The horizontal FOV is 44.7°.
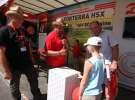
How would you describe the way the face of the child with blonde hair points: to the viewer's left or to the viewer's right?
to the viewer's left

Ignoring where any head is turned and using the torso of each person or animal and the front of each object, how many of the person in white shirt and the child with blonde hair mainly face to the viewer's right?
0

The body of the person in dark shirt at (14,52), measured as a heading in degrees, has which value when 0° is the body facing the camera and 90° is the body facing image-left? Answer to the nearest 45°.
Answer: approximately 315°

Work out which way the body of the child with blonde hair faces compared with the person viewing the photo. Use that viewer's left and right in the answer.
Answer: facing away from the viewer and to the left of the viewer

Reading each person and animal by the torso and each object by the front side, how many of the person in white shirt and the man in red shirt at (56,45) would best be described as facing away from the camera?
0

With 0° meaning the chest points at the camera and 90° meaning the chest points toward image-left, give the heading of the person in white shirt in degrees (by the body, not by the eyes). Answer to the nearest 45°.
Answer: approximately 45°

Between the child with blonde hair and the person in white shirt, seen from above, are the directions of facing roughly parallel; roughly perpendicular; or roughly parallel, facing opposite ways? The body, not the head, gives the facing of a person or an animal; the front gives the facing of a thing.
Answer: roughly perpendicular

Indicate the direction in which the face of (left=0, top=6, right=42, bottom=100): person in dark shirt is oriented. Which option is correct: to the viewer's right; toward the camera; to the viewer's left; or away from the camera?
to the viewer's right

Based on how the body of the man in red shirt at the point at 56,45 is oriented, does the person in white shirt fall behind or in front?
in front

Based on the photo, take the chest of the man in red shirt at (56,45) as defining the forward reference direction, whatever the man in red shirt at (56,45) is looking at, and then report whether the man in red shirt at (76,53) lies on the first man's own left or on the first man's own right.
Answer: on the first man's own left

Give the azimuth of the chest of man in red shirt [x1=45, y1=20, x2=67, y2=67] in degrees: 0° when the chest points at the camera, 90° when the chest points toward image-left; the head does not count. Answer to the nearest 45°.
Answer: approximately 315°
